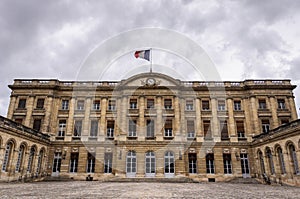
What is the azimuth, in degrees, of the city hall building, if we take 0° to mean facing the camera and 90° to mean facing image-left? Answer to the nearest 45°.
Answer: approximately 0°
